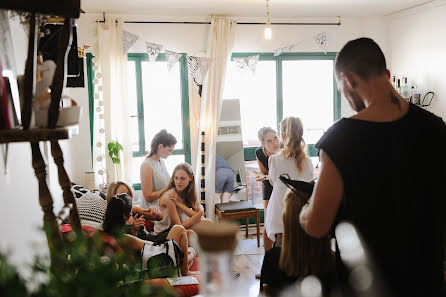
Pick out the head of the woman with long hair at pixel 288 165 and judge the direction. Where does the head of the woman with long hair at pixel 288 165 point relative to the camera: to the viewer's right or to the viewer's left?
to the viewer's left

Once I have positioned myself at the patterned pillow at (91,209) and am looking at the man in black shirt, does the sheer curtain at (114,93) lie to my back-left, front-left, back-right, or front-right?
back-left

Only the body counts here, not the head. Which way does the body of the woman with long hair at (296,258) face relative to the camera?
away from the camera

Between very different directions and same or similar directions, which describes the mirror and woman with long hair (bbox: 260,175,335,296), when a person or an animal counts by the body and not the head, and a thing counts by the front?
very different directions

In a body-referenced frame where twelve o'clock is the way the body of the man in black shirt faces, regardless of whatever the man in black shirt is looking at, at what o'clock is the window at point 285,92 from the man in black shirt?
The window is roughly at 1 o'clock from the man in black shirt.

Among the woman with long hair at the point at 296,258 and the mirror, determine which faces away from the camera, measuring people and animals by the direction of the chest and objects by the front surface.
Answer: the woman with long hair

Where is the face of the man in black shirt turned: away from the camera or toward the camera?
away from the camera

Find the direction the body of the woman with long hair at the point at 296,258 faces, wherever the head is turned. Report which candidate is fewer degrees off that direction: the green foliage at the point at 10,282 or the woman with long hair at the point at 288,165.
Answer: the woman with long hair

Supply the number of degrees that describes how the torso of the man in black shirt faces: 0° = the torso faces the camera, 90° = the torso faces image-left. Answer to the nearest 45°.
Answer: approximately 135°
